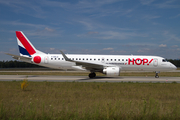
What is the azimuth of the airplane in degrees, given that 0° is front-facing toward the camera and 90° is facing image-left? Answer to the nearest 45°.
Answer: approximately 270°
